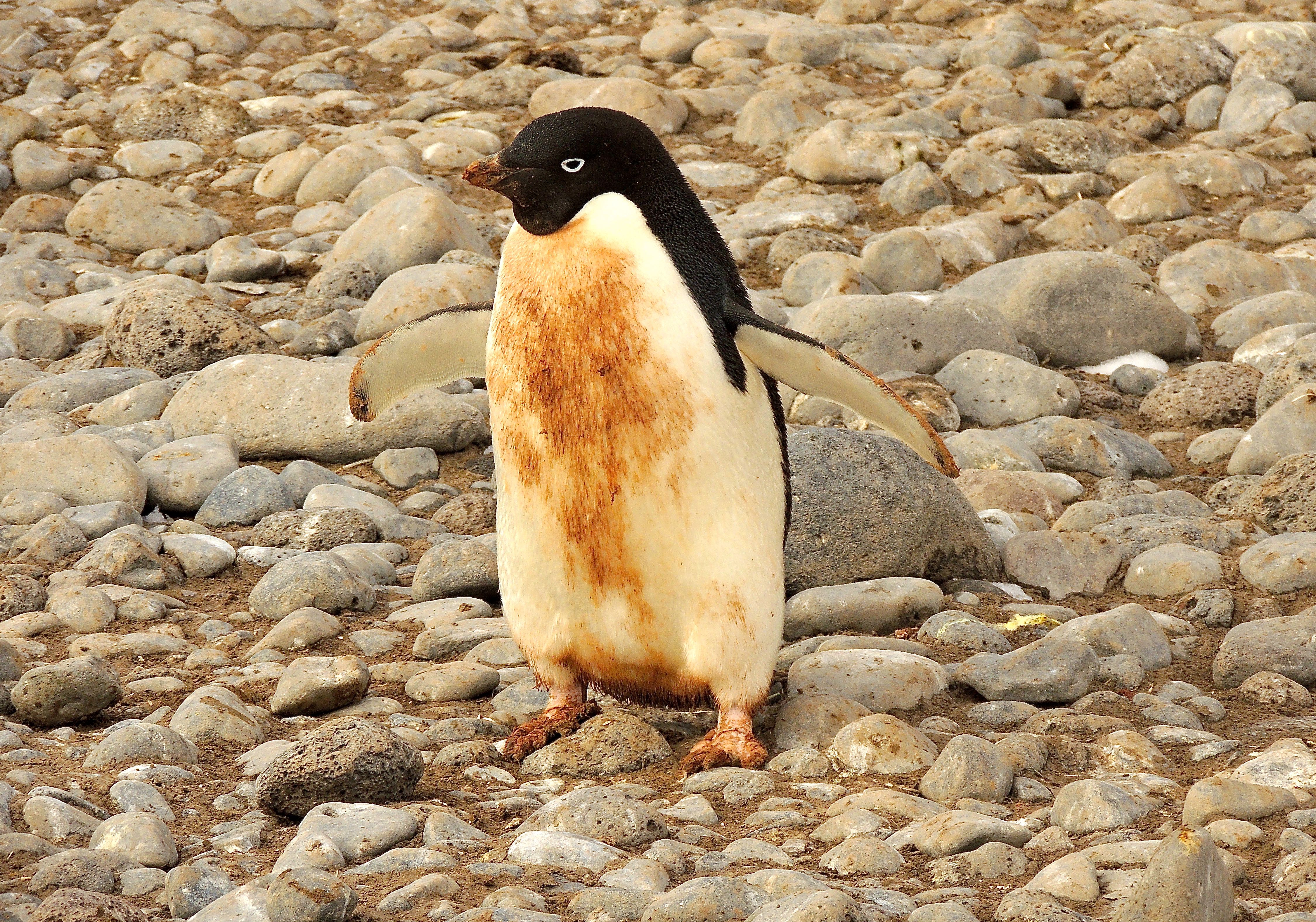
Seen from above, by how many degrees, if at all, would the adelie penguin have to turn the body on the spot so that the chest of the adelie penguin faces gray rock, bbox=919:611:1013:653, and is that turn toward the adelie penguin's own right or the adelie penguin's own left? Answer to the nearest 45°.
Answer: approximately 180°

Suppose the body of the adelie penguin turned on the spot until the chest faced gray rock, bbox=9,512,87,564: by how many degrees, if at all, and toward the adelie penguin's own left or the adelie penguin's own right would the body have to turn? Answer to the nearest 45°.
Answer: approximately 90° to the adelie penguin's own right

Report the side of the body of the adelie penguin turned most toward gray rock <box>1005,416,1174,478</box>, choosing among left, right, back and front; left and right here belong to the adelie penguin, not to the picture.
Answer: back

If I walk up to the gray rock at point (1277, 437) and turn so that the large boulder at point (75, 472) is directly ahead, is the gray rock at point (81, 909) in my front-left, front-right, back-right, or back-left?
front-left

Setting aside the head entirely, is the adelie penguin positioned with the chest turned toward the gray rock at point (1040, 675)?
no

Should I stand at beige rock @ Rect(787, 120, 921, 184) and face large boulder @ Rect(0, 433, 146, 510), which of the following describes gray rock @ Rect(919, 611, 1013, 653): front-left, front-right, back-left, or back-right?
front-left

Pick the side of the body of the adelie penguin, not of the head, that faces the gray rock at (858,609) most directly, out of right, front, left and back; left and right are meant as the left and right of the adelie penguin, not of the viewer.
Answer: back

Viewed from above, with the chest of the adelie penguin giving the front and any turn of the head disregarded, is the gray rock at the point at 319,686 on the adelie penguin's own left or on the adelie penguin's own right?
on the adelie penguin's own right

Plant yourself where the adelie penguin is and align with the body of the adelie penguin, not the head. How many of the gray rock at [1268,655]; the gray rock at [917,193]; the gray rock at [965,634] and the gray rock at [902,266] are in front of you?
0

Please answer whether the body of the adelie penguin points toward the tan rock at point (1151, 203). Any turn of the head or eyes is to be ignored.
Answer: no

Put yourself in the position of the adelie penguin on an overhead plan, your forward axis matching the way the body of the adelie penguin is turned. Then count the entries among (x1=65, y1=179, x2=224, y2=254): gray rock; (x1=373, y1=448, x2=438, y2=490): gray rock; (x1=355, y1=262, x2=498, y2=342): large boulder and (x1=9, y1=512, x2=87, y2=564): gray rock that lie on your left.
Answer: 0

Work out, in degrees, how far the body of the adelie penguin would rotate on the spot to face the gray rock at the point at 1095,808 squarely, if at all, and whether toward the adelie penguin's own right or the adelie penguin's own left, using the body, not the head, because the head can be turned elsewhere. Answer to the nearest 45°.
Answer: approximately 90° to the adelie penguin's own left

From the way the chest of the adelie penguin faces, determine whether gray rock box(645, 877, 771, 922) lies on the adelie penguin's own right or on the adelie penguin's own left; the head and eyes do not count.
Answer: on the adelie penguin's own left

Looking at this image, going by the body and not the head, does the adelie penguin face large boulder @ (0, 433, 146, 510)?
no

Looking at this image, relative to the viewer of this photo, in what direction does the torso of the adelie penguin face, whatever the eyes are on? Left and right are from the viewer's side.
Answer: facing the viewer and to the left of the viewer
